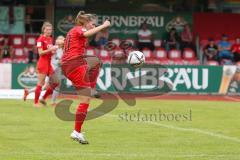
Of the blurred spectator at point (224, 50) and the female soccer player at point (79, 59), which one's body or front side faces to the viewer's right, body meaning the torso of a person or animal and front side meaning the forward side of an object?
the female soccer player

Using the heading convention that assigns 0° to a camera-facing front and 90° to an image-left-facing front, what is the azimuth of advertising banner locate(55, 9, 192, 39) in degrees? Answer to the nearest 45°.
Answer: approximately 0°

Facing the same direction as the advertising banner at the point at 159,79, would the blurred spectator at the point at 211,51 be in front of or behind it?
behind

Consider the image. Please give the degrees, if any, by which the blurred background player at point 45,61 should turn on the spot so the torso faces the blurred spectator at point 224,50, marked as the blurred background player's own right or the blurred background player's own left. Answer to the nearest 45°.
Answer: approximately 90° to the blurred background player's own left

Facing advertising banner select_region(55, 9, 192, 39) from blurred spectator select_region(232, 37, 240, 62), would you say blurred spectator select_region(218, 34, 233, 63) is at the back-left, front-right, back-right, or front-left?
front-left

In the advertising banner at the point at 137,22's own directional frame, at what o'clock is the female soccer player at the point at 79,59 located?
The female soccer player is roughly at 12 o'clock from the advertising banner.

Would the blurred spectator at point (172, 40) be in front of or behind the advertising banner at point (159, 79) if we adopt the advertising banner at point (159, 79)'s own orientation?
behind

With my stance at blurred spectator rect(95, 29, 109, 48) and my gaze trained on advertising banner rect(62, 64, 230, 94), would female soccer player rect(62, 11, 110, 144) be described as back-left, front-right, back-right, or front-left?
front-right

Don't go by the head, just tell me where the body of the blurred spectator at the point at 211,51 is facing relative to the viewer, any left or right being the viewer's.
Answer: facing the viewer

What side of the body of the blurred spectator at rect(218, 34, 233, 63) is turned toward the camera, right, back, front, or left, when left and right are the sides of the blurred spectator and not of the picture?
front
